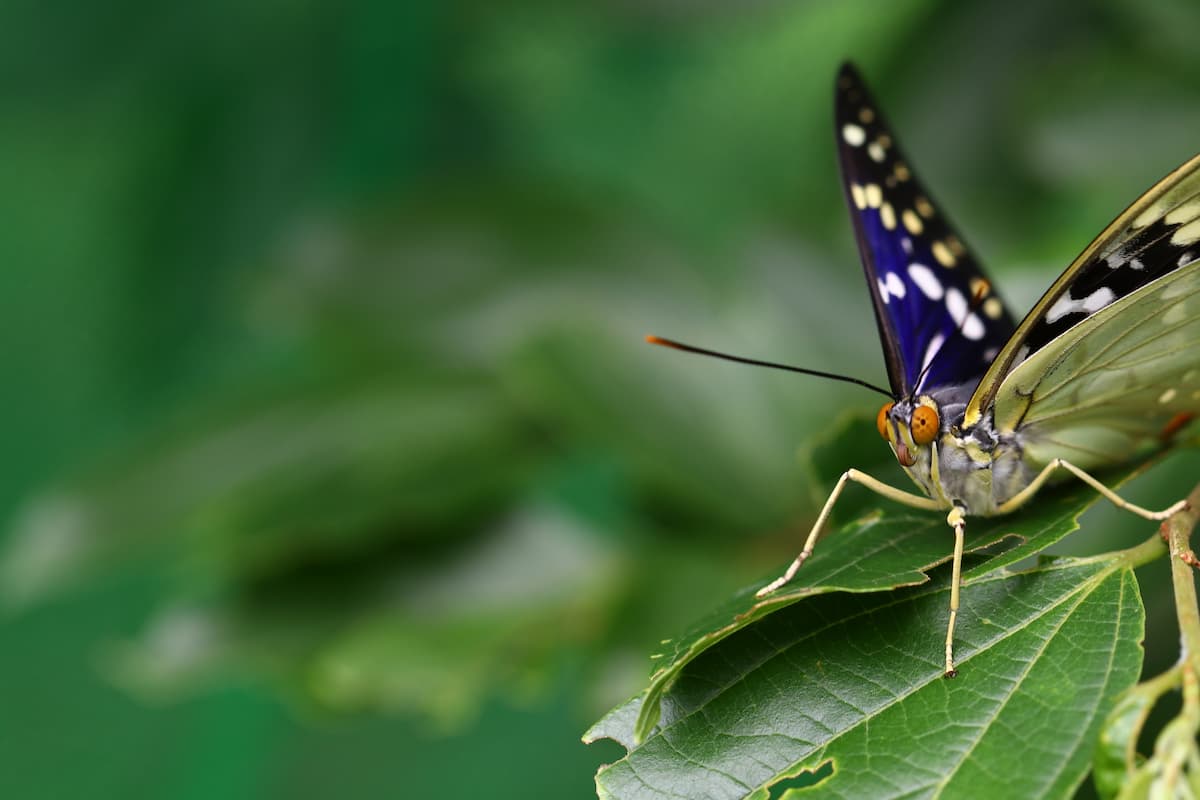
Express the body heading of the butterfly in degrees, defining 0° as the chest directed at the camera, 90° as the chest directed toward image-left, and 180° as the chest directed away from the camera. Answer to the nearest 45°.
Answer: approximately 45°
